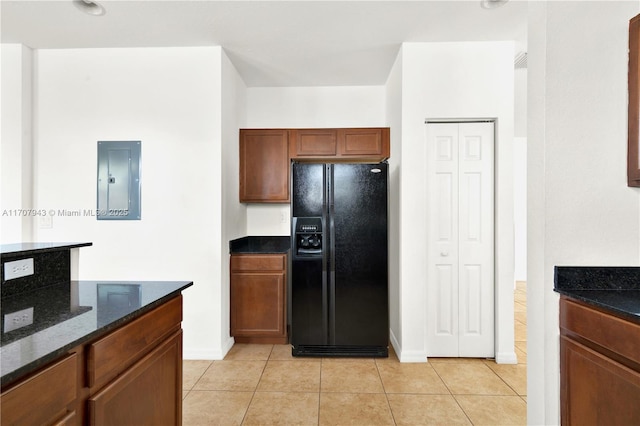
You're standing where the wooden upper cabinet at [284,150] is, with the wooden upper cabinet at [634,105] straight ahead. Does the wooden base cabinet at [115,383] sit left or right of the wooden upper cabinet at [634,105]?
right

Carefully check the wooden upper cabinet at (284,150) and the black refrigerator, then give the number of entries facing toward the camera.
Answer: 2

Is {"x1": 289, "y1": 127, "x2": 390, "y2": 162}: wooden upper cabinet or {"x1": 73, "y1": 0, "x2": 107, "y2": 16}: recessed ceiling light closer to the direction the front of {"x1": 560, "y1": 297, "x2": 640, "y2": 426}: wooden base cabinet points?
the recessed ceiling light

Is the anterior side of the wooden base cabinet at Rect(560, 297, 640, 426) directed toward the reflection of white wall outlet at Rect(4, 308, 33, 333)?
yes

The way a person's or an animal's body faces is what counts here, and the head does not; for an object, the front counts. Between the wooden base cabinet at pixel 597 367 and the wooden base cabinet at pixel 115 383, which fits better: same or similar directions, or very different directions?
very different directions
